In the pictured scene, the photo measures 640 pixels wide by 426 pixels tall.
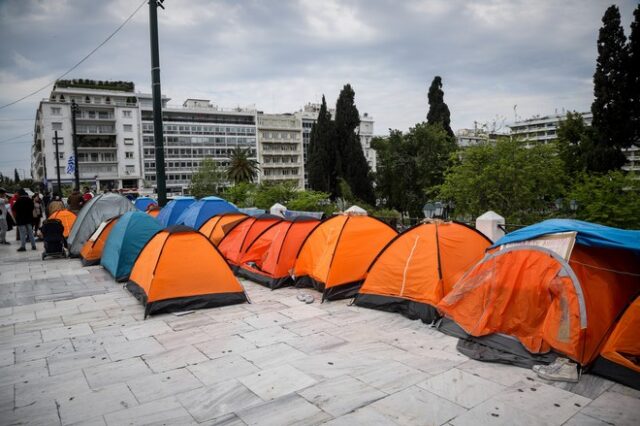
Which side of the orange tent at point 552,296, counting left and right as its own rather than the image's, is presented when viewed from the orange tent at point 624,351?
left

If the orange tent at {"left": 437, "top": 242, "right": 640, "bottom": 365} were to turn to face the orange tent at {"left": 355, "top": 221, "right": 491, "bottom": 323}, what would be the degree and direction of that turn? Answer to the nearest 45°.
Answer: approximately 90° to its right

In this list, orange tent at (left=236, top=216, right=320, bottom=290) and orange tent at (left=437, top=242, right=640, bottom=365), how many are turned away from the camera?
0

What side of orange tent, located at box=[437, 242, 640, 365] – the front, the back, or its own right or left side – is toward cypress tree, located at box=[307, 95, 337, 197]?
right

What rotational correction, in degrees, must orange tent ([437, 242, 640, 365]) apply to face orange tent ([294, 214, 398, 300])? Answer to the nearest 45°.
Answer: approximately 90° to its right

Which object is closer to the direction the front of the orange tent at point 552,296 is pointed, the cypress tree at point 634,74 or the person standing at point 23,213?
the person standing

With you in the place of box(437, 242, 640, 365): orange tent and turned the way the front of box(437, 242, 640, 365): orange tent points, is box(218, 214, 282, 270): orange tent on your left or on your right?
on your right

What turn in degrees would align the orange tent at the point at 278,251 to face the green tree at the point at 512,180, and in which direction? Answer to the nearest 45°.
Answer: approximately 180°

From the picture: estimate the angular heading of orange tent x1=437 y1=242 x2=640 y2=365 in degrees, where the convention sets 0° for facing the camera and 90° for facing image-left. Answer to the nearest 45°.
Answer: approximately 45°

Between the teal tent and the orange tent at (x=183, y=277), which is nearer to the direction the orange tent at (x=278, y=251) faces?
the orange tent

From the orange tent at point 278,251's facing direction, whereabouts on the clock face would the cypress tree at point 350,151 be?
The cypress tree is roughly at 5 o'clock from the orange tent.

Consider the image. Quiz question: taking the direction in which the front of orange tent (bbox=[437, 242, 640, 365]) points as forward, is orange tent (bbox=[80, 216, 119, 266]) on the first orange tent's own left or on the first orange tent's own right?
on the first orange tent's own right

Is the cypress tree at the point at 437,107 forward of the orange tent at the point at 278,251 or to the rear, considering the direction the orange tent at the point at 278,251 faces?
to the rear
